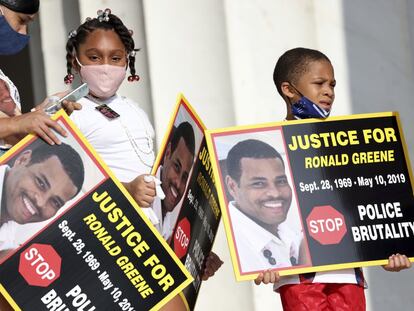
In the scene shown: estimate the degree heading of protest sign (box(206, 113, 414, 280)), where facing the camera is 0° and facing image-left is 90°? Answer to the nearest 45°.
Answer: approximately 0°

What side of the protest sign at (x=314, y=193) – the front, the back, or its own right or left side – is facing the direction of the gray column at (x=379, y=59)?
back

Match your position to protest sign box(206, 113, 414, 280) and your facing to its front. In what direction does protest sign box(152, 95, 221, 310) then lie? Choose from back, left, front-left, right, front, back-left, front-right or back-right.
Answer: right

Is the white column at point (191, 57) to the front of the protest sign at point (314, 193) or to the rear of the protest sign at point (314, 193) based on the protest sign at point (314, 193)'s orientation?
to the rear

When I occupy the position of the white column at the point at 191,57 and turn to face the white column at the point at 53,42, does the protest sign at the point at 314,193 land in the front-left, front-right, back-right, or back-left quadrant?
back-left

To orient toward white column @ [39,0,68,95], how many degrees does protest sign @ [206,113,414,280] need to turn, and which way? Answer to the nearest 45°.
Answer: approximately 135° to its right

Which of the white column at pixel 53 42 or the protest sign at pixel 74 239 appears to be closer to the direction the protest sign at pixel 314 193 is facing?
the protest sign

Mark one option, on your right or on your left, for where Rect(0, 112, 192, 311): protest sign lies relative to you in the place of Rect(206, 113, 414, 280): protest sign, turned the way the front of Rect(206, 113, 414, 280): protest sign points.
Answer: on your right
